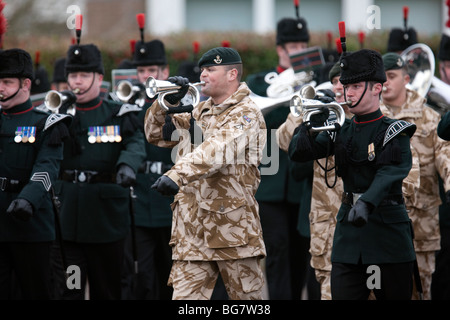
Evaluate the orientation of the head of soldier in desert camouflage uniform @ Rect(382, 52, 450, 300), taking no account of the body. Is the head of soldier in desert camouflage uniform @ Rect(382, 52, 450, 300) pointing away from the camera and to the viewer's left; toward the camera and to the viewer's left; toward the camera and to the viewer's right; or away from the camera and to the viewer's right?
toward the camera and to the viewer's left

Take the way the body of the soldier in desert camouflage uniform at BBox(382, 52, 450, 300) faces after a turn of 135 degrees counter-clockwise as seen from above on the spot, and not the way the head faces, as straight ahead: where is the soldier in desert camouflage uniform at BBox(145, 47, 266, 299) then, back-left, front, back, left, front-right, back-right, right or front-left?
back-right

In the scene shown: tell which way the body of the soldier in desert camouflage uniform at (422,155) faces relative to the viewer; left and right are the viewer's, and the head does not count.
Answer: facing the viewer and to the left of the viewer
